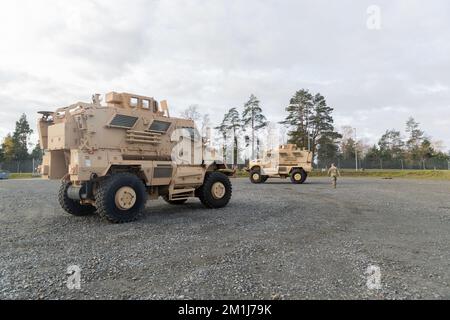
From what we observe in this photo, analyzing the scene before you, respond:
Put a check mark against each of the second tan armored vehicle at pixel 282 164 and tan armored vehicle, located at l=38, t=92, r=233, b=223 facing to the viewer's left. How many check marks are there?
1

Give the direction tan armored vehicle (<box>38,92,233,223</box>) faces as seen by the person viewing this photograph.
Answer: facing away from the viewer and to the right of the viewer

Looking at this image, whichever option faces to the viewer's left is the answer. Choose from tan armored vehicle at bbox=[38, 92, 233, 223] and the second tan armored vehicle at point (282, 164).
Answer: the second tan armored vehicle

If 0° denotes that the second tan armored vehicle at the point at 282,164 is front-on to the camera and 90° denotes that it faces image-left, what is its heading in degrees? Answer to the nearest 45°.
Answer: approximately 90°

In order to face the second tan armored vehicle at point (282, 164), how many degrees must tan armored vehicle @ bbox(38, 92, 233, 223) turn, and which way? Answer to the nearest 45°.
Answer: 0° — it already faces it

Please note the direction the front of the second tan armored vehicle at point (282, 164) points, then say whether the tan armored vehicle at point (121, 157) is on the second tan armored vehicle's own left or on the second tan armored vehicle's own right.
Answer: on the second tan armored vehicle's own left
